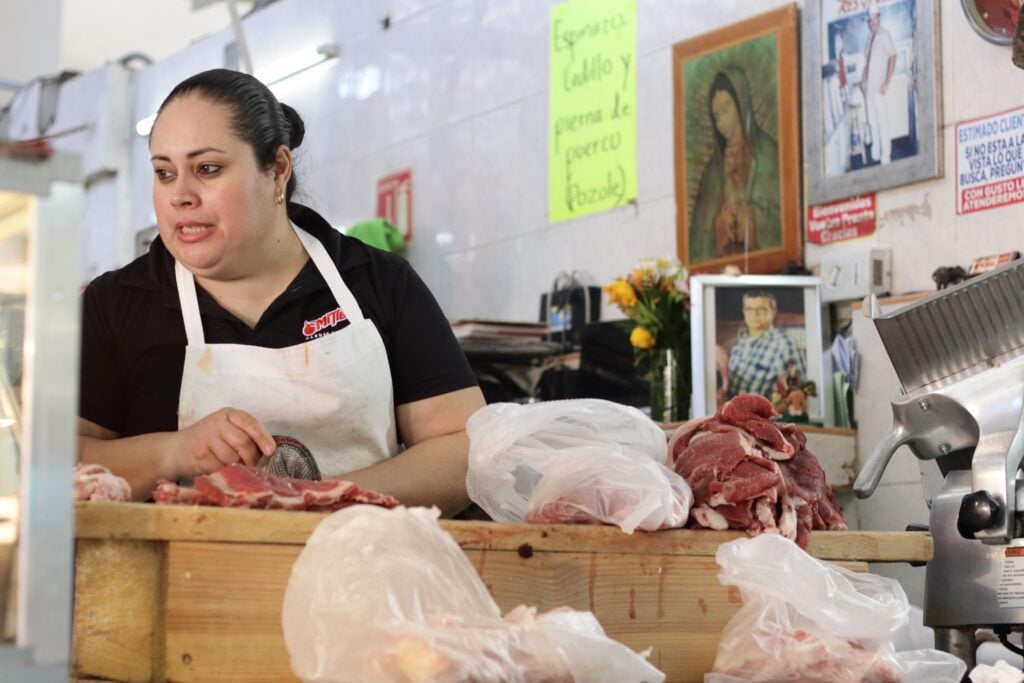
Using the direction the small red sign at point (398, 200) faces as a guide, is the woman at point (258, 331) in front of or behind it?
in front

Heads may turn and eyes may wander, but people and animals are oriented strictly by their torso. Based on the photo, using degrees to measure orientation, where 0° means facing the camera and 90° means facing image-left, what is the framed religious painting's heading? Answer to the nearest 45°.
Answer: approximately 45°

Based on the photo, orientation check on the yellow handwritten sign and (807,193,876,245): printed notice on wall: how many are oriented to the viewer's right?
0

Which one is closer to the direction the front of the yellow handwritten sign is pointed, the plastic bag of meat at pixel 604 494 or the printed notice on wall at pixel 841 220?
the plastic bag of meat

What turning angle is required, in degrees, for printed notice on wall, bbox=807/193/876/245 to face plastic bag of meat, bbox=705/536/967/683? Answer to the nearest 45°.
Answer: approximately 45° to its left

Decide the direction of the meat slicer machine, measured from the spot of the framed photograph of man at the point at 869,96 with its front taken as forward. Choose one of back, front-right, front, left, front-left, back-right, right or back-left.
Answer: front-left

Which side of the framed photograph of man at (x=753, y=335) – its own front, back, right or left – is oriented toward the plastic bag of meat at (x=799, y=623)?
front

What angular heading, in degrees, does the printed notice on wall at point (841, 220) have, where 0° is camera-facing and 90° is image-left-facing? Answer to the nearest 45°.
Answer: approximately 45°

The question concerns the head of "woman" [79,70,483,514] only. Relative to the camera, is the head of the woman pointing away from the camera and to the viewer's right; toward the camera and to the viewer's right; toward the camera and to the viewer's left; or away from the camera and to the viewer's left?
toward the camera and to the viewer's left
